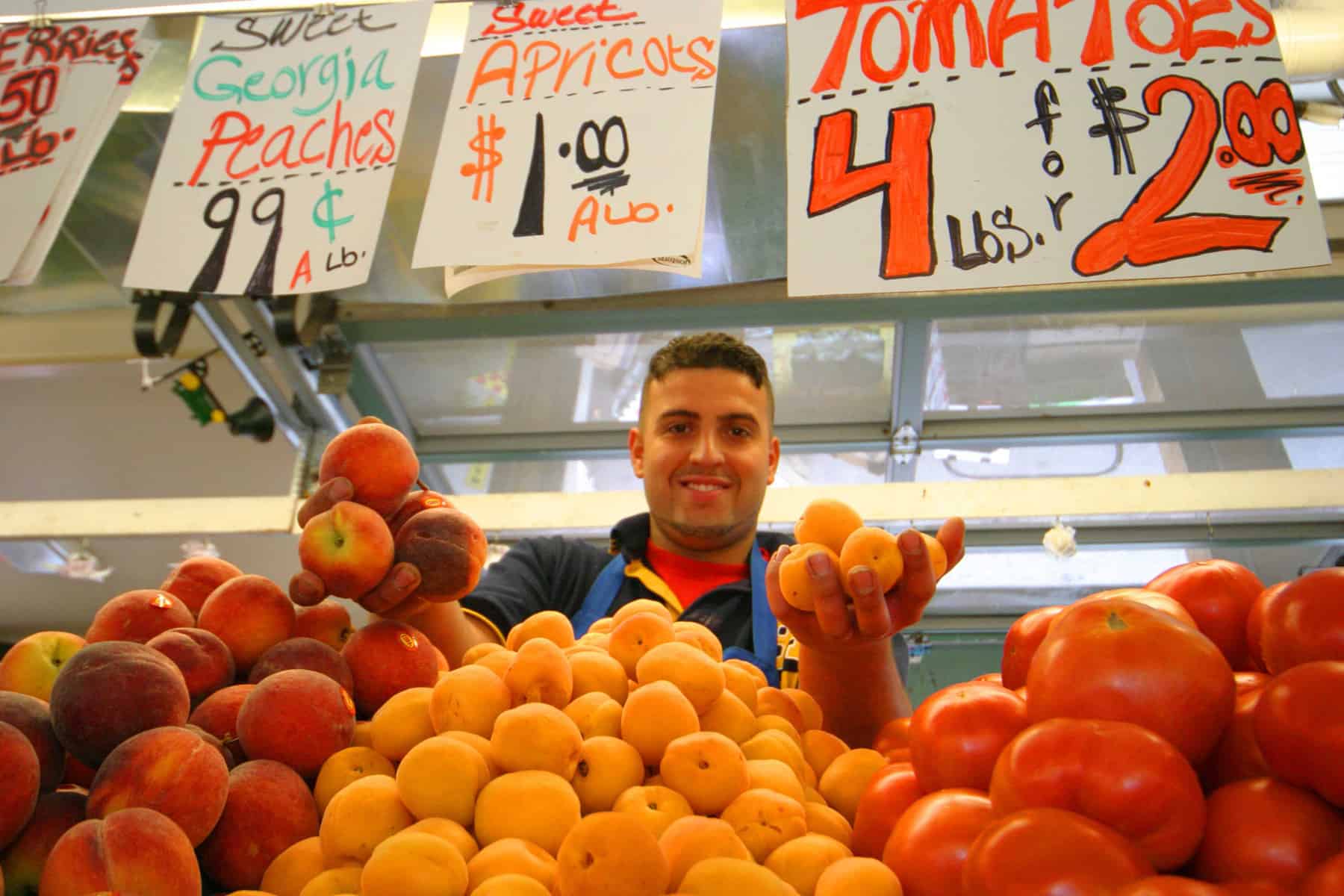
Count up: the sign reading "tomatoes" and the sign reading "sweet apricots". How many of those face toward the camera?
2

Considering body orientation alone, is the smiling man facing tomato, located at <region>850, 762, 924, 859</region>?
yes

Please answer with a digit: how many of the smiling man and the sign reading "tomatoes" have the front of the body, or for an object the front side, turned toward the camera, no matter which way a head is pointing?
2
